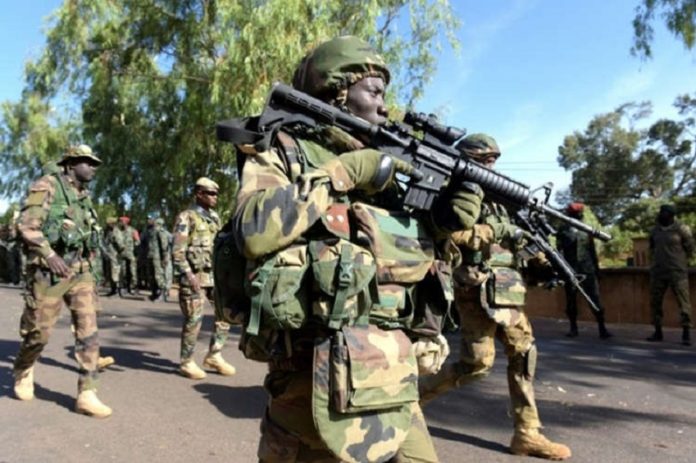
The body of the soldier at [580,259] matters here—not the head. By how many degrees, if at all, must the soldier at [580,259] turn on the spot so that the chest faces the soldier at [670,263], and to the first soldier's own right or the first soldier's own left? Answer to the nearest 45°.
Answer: approximately 45° to the first soldier's own left

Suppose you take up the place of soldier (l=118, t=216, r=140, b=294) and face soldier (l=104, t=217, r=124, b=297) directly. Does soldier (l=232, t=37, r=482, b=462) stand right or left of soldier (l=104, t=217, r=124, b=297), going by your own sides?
left

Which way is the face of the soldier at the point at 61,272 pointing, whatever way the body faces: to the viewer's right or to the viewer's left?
to the viewer's right

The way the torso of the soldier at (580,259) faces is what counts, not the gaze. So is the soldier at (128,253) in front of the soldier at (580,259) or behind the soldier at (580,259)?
behind

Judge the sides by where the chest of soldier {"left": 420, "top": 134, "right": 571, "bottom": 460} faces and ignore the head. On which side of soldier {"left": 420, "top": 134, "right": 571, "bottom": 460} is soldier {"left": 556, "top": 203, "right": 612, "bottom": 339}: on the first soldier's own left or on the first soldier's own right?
on the first soldier's own left

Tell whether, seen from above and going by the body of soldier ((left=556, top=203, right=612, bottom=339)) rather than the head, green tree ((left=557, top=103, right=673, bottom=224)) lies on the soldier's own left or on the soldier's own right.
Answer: on the soldier's own left

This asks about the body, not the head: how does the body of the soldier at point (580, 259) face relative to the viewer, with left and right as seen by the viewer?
facing the viewer and to the right of the viewer

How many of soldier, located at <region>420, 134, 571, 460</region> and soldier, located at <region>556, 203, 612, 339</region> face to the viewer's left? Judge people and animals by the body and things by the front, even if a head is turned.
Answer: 0

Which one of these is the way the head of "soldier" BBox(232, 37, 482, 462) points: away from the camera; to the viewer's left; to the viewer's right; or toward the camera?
to the viewer's right

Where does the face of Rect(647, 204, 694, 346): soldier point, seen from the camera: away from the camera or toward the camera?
toward the camera

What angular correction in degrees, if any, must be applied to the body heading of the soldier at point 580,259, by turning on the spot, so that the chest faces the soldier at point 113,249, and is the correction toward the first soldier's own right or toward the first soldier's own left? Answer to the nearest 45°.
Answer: approximately 135° to the first soldier's own right
